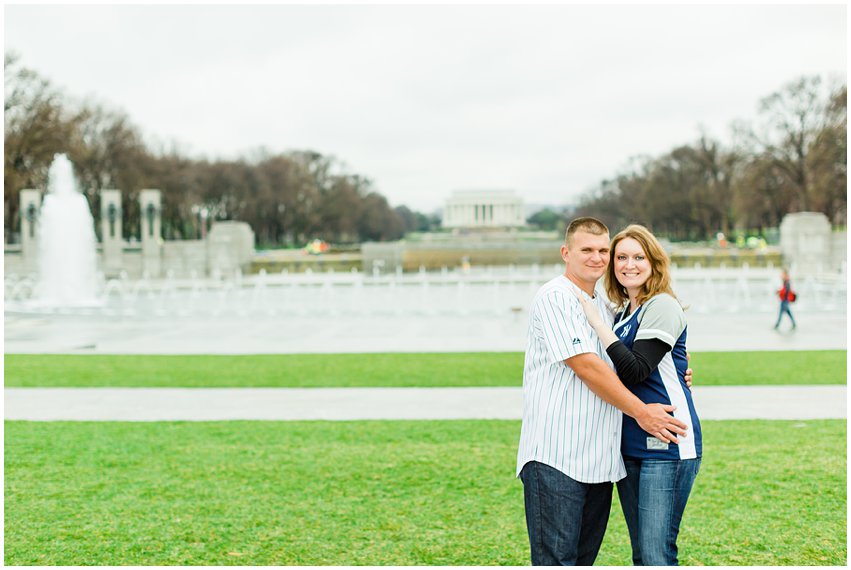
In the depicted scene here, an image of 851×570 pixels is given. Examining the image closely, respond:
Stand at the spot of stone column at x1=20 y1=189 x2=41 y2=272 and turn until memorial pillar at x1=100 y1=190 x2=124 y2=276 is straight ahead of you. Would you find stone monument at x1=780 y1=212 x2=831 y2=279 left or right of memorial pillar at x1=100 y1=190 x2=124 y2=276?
right

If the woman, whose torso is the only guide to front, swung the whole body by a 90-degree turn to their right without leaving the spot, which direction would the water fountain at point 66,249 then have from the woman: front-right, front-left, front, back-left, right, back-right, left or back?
front

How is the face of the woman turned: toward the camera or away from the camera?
toward the camera

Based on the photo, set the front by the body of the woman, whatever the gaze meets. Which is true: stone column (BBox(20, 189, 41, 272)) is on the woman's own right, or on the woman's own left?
on the woman's own right

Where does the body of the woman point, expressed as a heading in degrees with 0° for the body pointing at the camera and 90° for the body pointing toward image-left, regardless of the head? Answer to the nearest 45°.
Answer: approximately 45°

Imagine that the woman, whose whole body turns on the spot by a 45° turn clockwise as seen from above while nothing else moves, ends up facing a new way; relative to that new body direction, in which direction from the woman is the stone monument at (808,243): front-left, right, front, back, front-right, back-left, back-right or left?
right

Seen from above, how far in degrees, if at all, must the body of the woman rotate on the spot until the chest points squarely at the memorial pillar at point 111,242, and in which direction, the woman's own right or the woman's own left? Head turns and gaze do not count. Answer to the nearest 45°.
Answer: approximately 90° to the woman's own right

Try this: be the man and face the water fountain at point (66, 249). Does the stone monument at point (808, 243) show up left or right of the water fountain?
right
